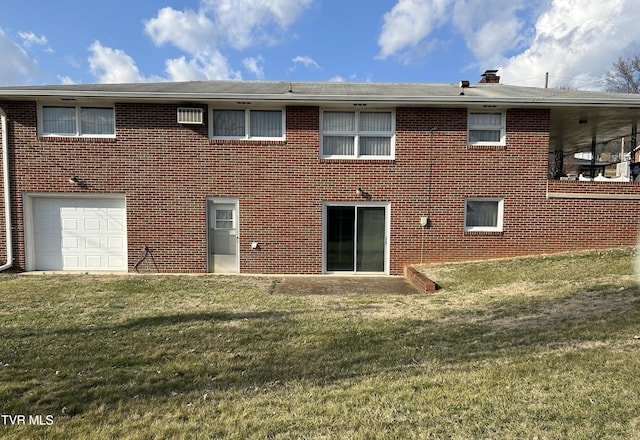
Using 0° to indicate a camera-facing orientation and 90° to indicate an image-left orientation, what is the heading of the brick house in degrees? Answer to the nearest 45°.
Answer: approximately 180°
